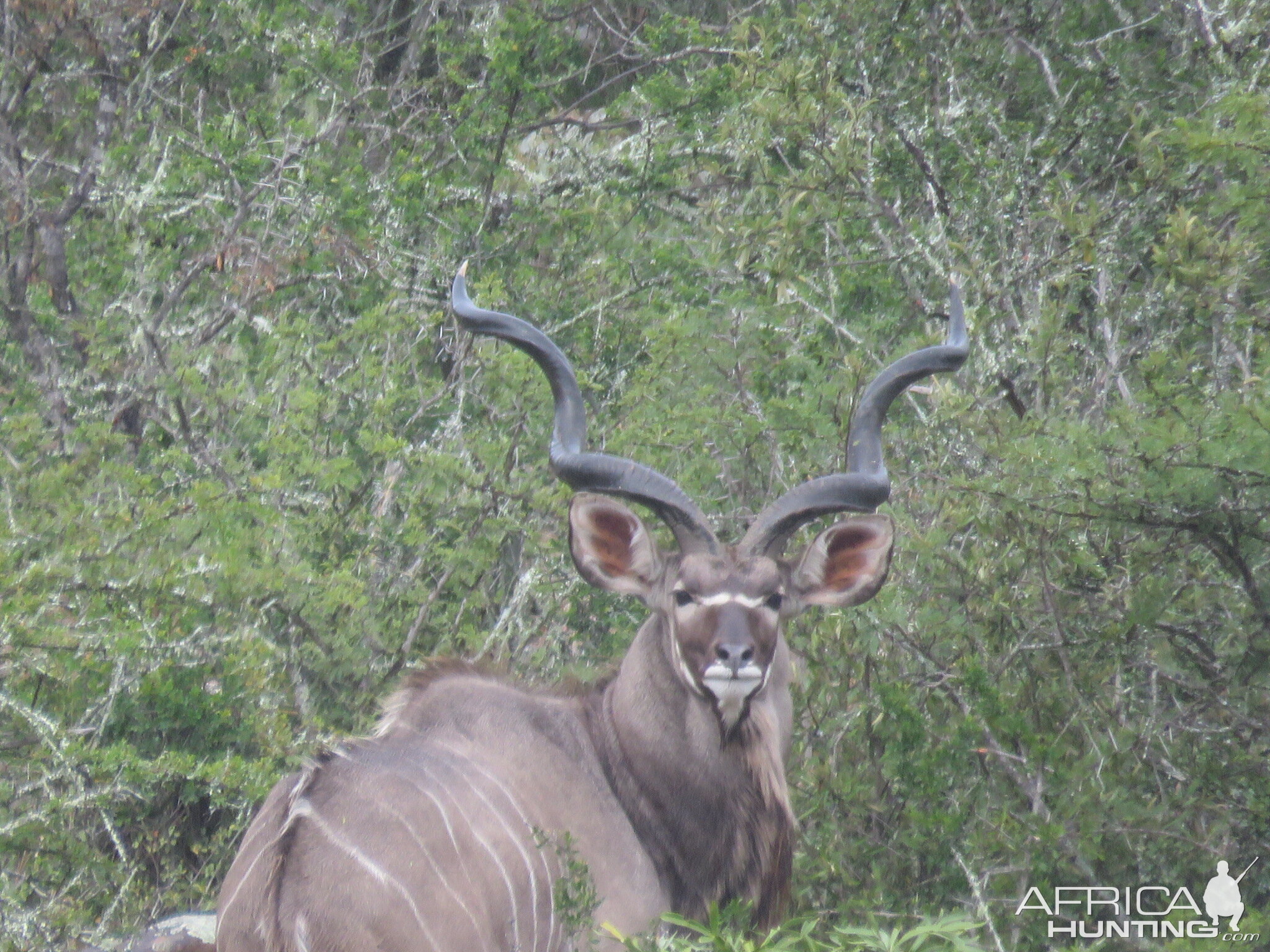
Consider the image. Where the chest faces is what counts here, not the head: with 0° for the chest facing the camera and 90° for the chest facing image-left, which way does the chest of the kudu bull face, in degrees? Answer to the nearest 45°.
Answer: approximately 225°
